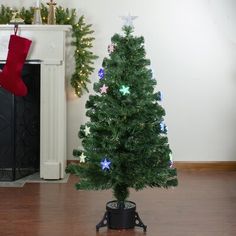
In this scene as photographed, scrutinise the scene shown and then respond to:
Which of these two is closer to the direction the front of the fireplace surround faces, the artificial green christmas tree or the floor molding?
the artificial green christmas tree

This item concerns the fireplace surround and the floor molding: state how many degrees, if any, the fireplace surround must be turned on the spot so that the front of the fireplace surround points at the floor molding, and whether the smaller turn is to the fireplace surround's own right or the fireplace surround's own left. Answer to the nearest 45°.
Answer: approximately 90° to the fireplace surround's own left

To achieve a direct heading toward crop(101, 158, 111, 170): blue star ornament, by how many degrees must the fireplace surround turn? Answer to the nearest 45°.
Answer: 0° — it already faces it

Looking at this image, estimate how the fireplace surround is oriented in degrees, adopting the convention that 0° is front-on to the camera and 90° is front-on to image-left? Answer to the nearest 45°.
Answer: approximately 0°
